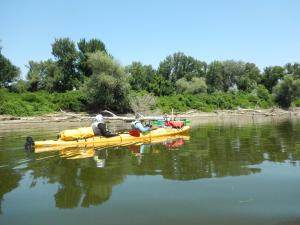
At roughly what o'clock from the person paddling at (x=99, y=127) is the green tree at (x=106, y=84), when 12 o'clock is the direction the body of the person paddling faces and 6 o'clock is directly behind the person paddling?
The green tree is roughly at 9 o'clock from the person paddling.

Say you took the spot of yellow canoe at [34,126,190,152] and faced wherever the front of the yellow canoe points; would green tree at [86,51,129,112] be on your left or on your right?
on your left

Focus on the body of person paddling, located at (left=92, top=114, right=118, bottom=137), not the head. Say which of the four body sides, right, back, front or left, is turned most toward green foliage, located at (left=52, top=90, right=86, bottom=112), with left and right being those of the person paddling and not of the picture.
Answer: left

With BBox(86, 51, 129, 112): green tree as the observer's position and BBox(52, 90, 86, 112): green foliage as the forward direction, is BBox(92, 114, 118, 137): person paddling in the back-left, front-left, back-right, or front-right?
back-left

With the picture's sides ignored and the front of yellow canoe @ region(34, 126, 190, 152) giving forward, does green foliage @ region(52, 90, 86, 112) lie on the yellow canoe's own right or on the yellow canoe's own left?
on the yellow canoe's own left

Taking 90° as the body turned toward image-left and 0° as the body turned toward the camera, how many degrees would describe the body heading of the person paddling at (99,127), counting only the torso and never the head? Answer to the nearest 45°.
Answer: approximately 270°

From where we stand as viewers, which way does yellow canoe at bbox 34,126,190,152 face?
facing to the right of the viewer
